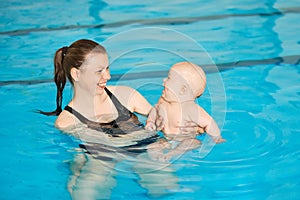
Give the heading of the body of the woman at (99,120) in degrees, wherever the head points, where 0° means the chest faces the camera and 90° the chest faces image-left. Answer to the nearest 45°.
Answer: approximately 315°

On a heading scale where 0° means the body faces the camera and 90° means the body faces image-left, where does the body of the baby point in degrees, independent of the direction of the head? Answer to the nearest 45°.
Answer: approximately 45°

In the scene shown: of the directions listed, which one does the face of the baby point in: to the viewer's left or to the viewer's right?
to the viewer's left
